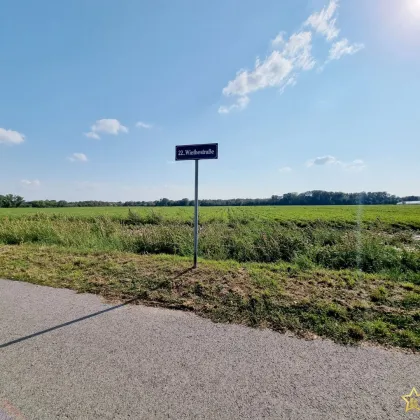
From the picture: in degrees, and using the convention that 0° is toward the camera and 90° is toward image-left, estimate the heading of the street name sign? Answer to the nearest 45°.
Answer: approximately 0°
